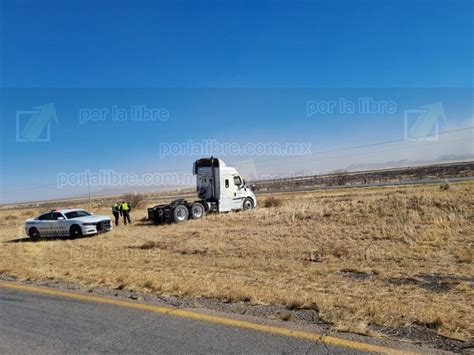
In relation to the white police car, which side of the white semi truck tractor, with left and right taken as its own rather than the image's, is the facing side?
back

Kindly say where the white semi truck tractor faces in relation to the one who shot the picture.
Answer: facing away from the viewer and to the right of the viewer

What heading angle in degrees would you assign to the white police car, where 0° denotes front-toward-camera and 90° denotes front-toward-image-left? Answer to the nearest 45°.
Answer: approximately 315°

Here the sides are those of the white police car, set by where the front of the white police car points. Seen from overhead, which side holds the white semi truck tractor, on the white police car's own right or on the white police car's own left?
on the white police car's own left
